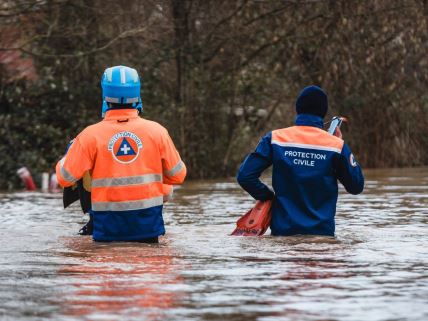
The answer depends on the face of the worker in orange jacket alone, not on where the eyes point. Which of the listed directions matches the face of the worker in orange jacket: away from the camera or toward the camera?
away from the camera

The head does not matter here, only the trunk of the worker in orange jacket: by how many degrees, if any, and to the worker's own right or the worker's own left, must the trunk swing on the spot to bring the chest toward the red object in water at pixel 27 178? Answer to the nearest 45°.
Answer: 0° — they already face it

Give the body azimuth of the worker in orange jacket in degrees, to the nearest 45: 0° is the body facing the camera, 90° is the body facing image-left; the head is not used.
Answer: approximately 180°
